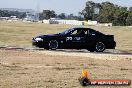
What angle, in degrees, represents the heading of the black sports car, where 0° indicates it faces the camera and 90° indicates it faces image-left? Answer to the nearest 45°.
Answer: approximately 90°
